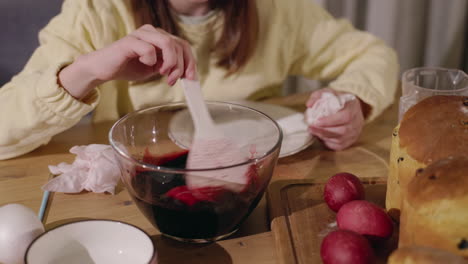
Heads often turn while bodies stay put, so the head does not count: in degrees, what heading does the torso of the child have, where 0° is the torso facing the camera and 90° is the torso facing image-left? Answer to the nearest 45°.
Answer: approximately 0°

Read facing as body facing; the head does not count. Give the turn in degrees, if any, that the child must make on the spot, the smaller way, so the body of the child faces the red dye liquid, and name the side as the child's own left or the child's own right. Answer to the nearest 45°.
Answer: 0° — they already face it

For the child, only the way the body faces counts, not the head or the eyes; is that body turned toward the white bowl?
yes

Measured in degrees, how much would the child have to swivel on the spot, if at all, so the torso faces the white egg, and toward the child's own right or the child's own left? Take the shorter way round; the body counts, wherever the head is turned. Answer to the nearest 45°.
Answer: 0° — they already face it

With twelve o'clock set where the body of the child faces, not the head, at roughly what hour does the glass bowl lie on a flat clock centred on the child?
The glass bowl is roughly at 12 o'clock from the child.
